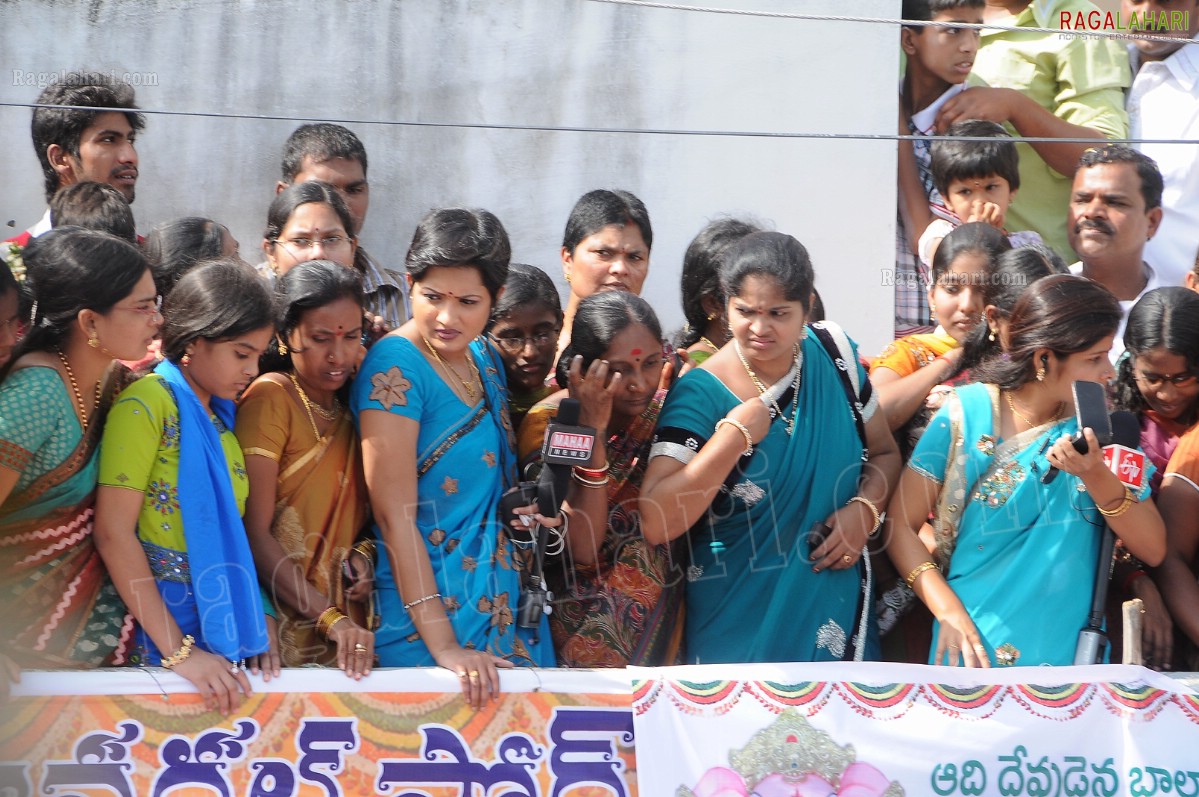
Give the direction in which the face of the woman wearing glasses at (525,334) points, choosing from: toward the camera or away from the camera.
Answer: toward the camera

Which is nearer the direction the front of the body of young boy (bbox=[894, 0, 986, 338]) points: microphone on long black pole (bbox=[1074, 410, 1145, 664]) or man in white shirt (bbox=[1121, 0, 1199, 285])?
the microphone on long black pole

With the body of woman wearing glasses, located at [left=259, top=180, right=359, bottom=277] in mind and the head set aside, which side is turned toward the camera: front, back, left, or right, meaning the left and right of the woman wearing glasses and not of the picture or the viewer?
front

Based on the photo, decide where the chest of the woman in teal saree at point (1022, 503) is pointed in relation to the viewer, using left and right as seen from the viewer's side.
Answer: facing the viewer and to the right of the viewer

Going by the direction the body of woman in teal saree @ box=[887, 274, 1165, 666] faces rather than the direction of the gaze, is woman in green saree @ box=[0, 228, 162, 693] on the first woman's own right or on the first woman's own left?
on the first woman's own right

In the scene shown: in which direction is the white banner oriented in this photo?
toward the camera

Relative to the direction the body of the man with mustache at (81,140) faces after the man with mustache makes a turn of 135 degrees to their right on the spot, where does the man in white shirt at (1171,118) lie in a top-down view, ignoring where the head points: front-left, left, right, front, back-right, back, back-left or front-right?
back

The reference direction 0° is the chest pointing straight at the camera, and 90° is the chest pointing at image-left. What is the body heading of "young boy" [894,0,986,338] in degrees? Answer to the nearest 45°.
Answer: approximately 315°

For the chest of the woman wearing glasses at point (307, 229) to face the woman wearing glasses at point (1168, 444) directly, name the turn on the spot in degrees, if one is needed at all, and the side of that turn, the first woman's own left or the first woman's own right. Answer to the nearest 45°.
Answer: approximately 90° to the first woman's own left

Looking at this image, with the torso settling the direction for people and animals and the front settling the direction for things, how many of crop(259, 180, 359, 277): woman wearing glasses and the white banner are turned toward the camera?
2

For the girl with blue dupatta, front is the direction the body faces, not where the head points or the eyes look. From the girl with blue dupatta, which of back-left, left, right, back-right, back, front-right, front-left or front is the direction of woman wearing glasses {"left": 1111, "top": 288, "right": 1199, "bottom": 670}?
front-left

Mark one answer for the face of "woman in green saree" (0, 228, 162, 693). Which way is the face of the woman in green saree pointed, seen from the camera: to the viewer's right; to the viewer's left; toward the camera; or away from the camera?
to the viewer's right
